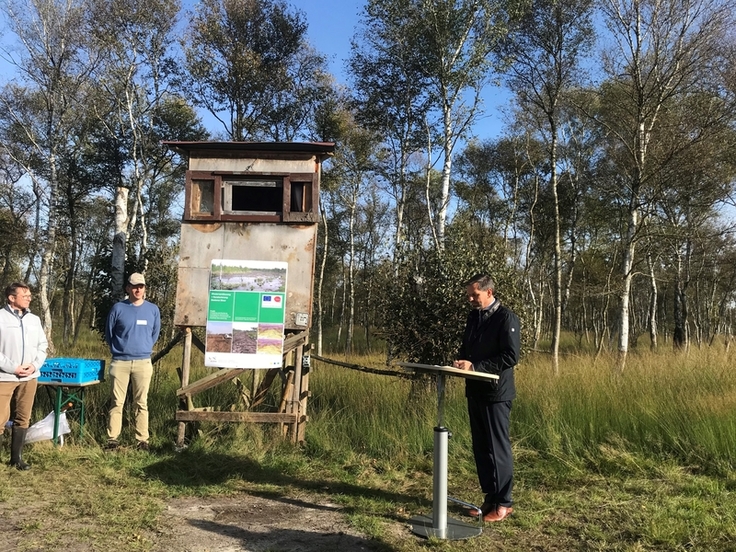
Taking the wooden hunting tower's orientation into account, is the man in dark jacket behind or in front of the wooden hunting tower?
in front

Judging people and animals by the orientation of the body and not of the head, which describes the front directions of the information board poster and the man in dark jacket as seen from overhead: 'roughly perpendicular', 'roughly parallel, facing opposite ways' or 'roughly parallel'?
roughly perpendicular

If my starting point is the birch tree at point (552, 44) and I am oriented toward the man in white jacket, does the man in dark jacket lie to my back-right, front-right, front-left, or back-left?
front-left

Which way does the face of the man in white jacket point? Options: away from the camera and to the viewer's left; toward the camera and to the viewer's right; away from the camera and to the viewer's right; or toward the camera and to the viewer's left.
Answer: toward the camera and to the viewer's right

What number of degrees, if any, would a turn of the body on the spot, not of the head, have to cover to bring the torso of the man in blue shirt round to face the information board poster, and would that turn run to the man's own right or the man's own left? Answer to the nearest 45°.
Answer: approximately 45° to the man's own left

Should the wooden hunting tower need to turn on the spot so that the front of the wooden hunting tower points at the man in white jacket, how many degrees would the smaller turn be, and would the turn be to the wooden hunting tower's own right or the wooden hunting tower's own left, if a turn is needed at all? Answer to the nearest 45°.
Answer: approximately 90° to the wooden hunting tower's own right

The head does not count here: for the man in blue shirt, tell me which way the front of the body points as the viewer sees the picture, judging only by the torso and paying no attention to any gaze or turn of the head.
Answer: toward the camera

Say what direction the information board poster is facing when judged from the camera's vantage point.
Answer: facing the viewer

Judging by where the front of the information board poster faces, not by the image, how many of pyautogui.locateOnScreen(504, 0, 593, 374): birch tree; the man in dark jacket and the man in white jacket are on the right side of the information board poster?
1

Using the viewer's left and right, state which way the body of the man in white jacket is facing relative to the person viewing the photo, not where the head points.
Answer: facing the viewer and to the right of the viewer

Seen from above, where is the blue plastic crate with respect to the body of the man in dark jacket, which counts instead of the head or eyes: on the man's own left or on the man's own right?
on the man's own right

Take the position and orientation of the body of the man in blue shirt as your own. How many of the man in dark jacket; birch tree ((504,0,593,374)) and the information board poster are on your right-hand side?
0

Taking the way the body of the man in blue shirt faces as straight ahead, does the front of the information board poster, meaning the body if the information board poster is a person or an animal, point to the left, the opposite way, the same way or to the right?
the same way

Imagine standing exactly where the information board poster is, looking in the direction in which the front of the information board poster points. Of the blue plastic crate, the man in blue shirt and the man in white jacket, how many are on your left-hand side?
0

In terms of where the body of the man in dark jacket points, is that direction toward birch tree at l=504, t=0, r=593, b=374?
no

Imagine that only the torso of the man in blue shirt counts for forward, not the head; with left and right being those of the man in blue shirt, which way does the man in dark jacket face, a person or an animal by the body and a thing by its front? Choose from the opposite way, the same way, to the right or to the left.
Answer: to the right

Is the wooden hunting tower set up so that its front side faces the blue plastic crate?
no

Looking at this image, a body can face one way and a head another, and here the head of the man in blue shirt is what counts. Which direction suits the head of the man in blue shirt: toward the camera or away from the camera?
toward the camera
